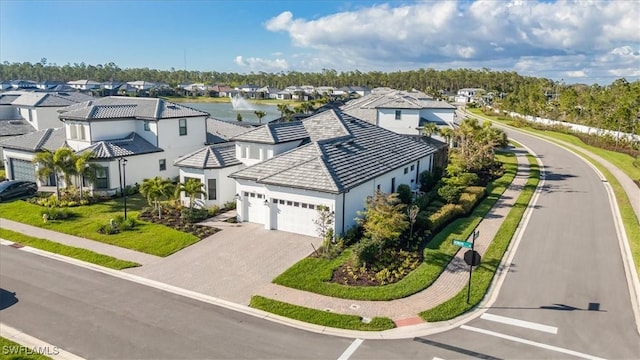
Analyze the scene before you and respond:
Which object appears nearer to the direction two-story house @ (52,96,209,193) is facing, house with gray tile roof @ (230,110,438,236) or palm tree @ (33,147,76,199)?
the palm tree

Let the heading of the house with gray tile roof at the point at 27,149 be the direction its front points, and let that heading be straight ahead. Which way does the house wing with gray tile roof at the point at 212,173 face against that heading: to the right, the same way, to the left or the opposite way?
the same way

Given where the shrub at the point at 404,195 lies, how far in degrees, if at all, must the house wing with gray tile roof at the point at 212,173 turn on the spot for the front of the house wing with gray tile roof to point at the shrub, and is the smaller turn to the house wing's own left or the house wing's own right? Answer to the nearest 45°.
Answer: approximately 135° to the house wing's own left

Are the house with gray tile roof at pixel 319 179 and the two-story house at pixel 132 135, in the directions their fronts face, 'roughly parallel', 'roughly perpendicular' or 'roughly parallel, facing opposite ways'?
roughly parallel

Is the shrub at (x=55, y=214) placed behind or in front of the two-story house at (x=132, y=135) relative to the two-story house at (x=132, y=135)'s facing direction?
in front

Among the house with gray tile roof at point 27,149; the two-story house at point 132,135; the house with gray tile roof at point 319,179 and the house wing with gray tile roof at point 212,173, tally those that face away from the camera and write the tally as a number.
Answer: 0

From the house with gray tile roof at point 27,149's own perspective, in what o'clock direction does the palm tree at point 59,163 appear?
The palm tree is roughly at 10 o'clock from the house with gray tile roof.

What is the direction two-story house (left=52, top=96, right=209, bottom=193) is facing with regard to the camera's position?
facing the viewer and to the left of the viewer

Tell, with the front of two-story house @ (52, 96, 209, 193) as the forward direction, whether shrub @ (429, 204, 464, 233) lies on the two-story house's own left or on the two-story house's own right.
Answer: on the two-story house's own left

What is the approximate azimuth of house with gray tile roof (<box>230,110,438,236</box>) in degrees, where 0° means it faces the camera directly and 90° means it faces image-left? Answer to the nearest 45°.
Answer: approximately 45°

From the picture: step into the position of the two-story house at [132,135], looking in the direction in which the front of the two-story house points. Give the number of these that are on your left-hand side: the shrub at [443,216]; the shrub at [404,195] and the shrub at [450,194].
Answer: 3

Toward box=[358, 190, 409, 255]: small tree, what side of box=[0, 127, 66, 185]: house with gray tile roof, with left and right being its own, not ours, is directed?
left

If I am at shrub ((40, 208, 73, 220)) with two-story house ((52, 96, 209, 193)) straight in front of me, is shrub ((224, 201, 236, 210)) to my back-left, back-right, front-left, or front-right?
front-right

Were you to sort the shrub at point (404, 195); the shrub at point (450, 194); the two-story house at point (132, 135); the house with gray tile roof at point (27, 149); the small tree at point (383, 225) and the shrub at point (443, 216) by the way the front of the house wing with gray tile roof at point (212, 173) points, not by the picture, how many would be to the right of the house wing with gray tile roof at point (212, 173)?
2
